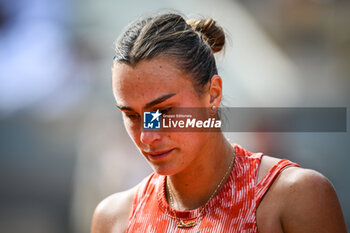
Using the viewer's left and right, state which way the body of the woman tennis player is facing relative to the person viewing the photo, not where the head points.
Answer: facing the viewer and to the left of the viewer

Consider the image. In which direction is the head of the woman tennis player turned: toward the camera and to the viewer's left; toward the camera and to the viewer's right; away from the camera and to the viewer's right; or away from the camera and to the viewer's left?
toward the camera and to the viewer's left
